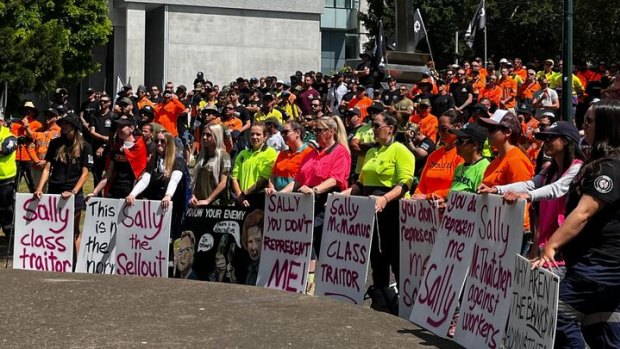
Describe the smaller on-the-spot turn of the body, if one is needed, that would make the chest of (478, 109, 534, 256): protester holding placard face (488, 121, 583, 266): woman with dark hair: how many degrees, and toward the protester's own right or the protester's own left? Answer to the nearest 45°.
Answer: approximately 90° to the protester's own left

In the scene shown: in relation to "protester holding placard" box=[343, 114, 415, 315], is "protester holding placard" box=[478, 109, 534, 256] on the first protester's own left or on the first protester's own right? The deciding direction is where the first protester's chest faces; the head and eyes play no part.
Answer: on the first protester's own left

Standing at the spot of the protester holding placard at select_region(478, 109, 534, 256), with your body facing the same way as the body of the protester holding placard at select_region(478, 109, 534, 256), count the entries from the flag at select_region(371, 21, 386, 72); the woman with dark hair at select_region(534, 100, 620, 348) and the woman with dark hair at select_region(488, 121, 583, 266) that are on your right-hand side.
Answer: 1

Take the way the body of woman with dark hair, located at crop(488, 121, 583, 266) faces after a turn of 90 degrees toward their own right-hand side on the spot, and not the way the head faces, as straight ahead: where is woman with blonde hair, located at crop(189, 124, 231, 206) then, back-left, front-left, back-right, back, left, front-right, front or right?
front-left

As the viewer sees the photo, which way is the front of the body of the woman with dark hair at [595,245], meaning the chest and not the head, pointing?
to the viewer's left

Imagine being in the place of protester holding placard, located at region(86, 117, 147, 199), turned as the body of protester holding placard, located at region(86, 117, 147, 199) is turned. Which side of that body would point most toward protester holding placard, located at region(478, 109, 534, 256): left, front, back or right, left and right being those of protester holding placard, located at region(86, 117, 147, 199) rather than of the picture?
left

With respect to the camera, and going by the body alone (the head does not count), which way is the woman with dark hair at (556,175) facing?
to the viewer's left

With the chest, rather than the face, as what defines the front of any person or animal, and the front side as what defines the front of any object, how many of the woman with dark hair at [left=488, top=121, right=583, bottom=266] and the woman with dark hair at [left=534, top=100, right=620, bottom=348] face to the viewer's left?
2

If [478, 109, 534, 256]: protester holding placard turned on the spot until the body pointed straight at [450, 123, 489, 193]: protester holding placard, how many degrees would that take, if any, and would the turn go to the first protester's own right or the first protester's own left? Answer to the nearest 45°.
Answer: approximately 45° to the first protester's own right

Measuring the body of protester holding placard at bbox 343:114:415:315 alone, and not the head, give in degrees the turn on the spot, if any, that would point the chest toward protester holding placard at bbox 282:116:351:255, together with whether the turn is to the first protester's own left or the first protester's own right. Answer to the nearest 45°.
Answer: approximately 90° to the first protester's own right

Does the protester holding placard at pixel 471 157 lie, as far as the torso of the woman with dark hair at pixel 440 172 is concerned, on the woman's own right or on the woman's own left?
on the woman's own left

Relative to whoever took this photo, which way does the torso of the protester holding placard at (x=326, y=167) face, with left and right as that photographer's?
facing the viewer and to the left of the viewer
